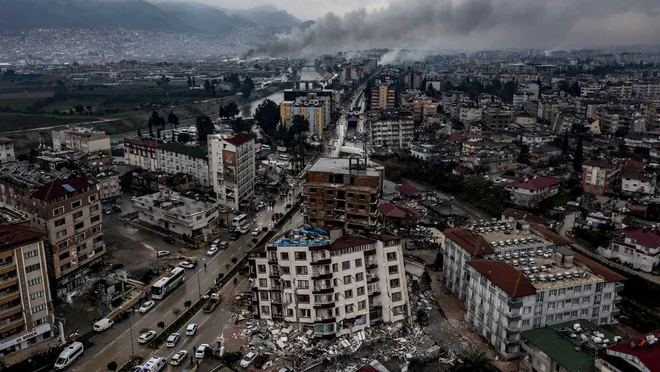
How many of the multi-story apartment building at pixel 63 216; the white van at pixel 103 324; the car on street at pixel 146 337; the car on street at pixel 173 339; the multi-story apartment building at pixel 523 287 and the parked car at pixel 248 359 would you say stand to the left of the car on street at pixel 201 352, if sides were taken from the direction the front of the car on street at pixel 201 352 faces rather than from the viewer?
4

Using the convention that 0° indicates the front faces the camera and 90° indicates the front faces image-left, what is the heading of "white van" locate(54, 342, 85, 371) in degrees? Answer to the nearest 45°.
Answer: approximately 45°

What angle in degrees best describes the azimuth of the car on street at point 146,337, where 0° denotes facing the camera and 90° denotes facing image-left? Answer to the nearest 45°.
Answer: approximately 45°

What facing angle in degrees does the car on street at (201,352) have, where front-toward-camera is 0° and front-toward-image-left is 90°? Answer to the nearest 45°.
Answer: approximately 225°

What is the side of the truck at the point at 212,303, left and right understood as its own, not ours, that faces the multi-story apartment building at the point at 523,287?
right

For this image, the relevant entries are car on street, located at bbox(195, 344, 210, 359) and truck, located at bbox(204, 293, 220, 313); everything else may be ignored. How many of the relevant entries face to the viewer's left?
0

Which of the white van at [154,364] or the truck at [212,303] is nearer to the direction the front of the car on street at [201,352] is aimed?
the truck
